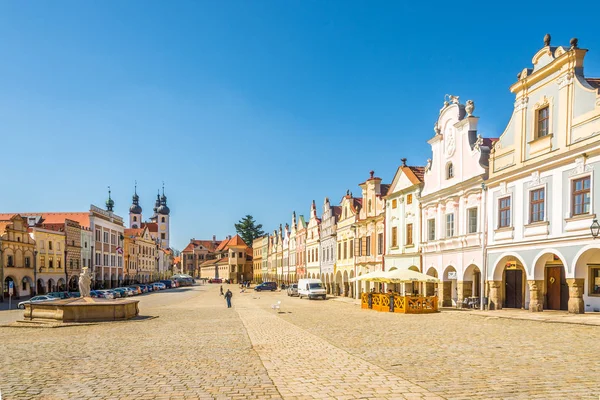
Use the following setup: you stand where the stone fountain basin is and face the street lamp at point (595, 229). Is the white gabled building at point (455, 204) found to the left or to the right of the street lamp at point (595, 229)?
left

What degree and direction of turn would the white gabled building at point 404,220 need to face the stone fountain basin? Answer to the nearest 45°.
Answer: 0° — it already faces it

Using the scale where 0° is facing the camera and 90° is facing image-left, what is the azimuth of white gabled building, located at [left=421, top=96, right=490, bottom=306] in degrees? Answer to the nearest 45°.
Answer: approximately 45°

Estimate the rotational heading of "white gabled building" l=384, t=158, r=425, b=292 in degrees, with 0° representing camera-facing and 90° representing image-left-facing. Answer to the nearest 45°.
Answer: approximately 45°

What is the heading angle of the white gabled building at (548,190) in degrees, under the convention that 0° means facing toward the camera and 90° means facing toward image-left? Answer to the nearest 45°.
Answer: approximately 45°

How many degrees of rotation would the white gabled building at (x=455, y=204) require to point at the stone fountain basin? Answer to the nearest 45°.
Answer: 0° — it already faces it
